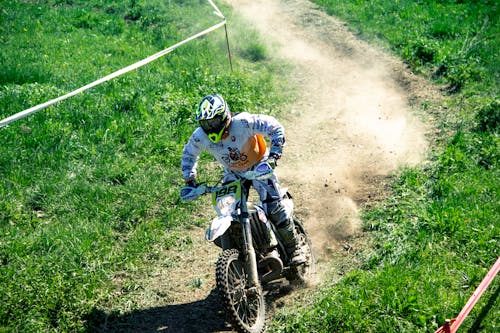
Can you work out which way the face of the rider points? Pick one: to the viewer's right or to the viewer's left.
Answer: to the viewer's left

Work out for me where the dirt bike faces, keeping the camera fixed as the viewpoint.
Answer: facing the viewer and to the left of the viewer

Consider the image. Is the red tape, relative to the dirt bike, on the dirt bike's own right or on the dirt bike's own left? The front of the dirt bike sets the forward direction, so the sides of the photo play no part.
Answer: on the dirt bike's own left
